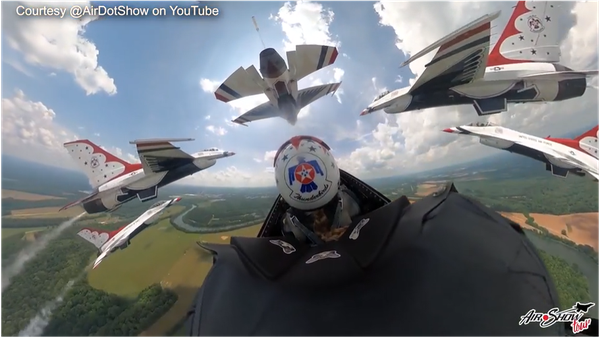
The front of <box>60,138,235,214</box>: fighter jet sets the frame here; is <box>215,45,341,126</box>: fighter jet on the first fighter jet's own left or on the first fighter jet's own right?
on the first fighter jet's own right

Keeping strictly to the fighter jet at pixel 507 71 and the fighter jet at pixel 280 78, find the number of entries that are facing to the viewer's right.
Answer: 0

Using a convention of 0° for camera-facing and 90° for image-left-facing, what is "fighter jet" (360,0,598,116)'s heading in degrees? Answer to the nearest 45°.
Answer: approximately 135°

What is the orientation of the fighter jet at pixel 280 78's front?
away from the camera

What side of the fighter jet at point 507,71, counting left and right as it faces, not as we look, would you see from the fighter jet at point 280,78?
front

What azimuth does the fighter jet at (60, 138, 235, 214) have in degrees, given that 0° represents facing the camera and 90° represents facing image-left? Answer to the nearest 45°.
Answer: approximately 225°

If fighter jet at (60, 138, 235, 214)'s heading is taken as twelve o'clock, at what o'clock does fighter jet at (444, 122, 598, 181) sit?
fighter jet at (444, 122, 598, 181) is roughly at 3 o'clock from fighter jet at (60, 138, 235, 214).

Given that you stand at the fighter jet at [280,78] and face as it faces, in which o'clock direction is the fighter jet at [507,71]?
the fighter jet at [507,71] is roughly at 3 o'clock from the fighter jet at [280,78].

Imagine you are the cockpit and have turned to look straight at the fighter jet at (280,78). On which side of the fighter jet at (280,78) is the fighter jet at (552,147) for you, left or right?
right
